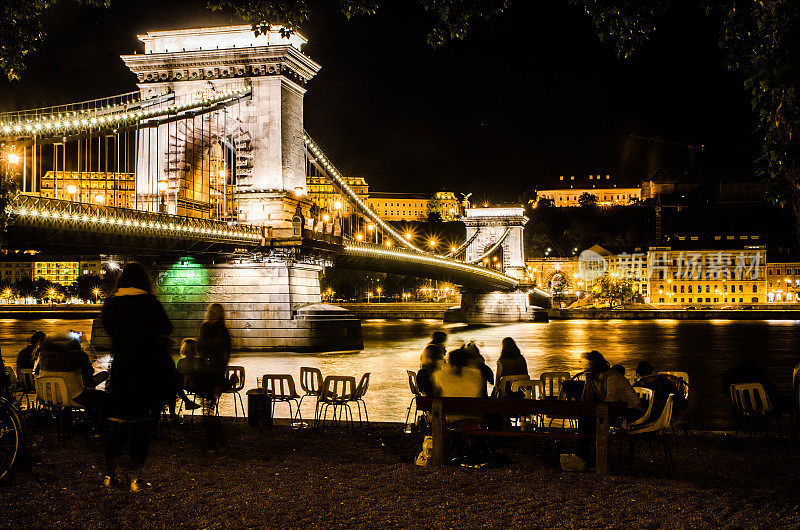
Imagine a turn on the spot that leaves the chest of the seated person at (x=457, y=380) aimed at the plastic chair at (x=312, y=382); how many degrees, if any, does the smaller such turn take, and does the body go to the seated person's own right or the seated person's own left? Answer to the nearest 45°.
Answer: approximately 45° to the seated person's own left

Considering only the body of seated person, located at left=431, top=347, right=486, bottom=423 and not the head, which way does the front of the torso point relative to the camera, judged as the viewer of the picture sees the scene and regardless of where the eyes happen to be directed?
away from the camera

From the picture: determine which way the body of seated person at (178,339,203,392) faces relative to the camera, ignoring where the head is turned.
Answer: away from the camera

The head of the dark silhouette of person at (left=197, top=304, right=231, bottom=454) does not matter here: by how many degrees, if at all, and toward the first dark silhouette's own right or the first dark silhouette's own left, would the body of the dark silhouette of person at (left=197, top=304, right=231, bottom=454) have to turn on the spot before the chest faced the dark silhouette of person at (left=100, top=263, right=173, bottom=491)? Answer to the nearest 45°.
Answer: approximately 180°

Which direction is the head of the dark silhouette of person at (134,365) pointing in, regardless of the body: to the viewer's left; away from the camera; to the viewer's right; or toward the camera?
away from the camera

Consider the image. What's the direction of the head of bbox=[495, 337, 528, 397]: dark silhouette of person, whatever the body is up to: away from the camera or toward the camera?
away from the camera

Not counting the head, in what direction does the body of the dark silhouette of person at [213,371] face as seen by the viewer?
away from the camera

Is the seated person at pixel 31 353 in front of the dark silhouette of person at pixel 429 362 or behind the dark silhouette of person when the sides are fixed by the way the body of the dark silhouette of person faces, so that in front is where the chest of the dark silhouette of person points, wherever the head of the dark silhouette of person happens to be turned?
behind
